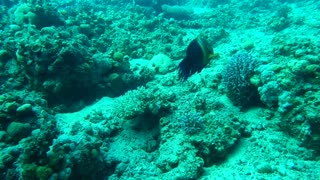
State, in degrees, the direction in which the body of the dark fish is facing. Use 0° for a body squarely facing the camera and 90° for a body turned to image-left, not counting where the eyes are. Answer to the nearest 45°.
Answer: approximately 270°

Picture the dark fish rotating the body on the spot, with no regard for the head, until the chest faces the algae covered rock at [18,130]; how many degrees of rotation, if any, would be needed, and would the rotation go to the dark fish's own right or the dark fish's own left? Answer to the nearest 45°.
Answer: approximately 180°

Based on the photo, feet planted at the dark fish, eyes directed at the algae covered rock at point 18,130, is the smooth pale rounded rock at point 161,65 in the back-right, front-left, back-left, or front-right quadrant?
front-right

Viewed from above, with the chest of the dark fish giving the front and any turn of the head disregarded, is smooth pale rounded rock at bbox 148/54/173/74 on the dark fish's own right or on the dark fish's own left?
on the dark fish's own left

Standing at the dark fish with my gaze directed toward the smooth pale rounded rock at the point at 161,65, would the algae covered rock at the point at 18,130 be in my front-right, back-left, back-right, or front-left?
front-left
